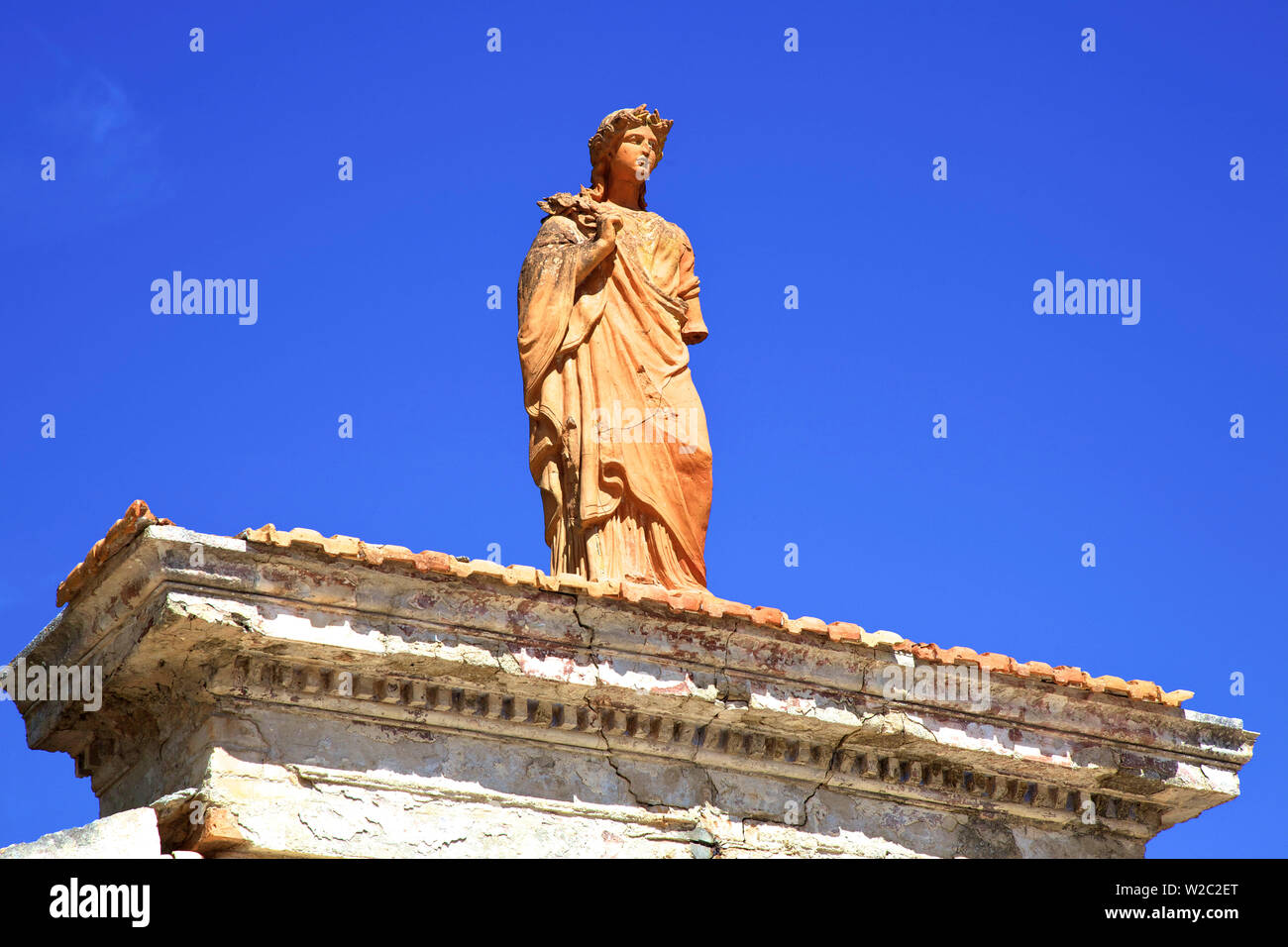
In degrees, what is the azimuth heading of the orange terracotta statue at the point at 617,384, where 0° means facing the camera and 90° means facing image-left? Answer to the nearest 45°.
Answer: approximately 315°
